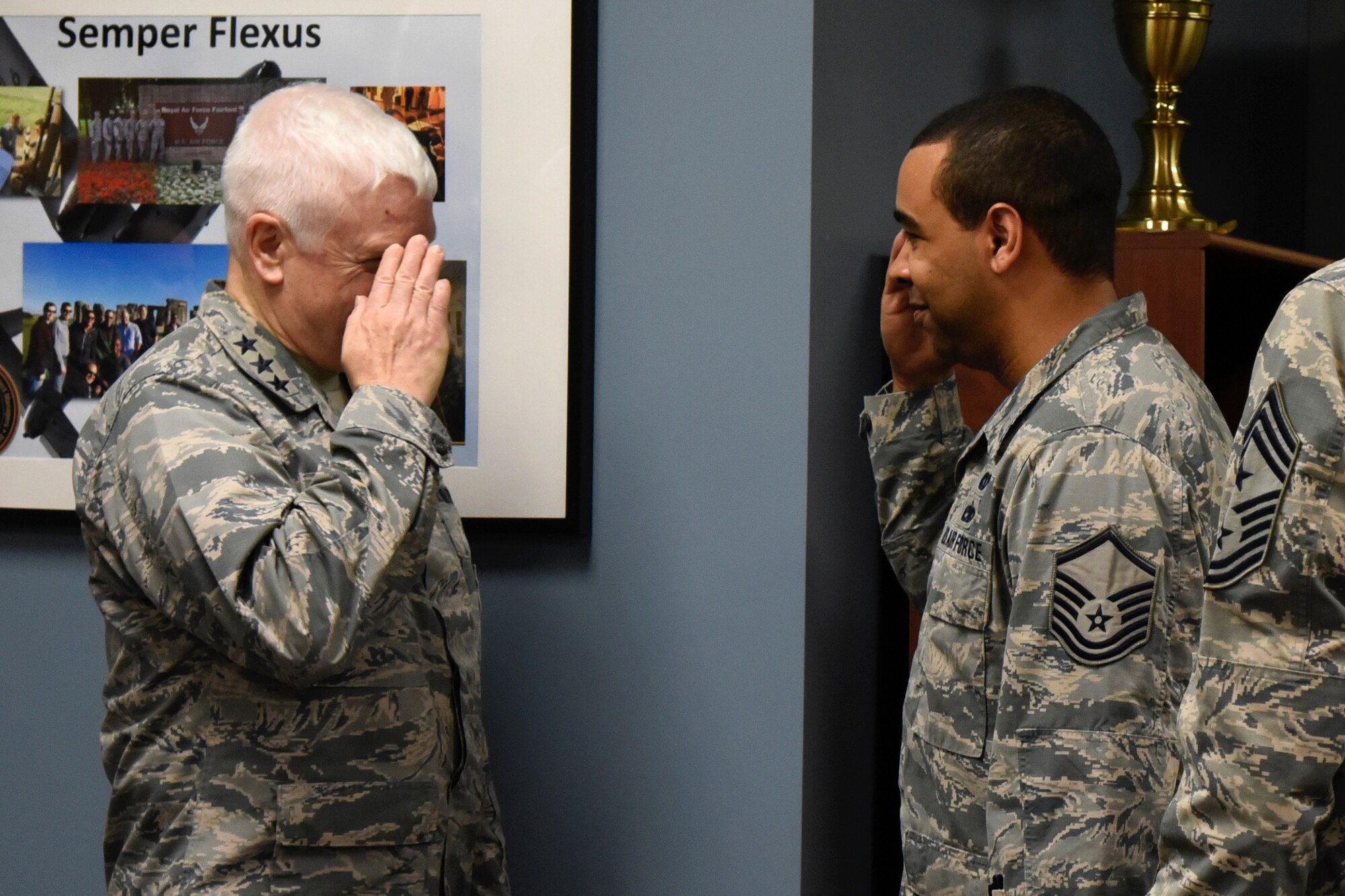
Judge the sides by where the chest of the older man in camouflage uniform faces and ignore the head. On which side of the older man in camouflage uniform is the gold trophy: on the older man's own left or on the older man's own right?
on the older man's own left

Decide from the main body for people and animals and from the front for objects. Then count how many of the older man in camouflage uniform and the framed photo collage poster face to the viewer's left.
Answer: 0

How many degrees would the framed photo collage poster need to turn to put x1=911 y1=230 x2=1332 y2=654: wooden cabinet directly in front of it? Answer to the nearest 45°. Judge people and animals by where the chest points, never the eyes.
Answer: approximately 90° to its left

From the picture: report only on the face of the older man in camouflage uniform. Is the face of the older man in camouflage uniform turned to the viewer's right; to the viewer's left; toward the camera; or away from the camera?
to the viewer's right

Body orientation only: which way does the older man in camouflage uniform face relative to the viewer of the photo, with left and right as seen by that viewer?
facing the viewer and to the right of the viewer

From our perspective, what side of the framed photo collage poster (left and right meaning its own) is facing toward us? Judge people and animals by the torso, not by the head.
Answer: front

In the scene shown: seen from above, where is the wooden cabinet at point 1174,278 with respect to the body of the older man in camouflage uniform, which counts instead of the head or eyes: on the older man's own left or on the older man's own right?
on the older man's own left

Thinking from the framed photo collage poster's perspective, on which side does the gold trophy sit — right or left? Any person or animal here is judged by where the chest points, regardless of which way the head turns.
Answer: on its left
